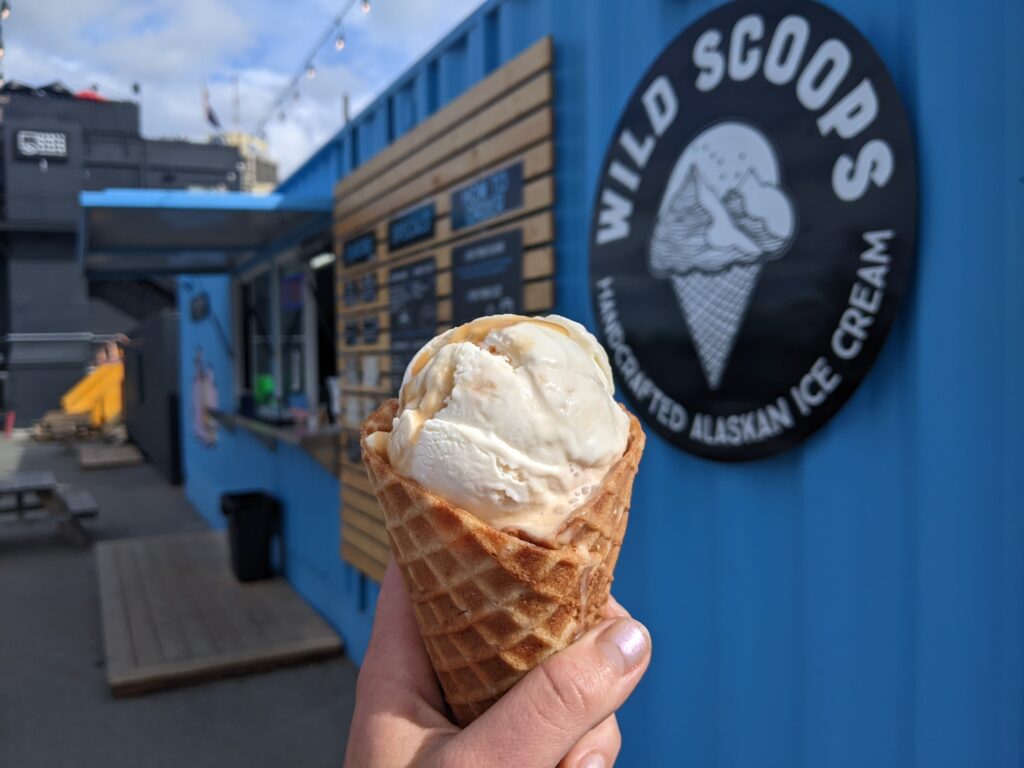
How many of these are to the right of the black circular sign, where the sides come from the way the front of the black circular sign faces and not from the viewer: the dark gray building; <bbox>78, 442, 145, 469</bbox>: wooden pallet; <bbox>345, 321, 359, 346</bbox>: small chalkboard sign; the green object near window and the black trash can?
5

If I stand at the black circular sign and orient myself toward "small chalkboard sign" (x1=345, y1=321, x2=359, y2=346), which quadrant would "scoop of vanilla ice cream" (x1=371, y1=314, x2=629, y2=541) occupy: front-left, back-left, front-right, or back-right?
back-left

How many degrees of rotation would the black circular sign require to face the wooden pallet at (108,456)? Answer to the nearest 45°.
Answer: approximately 90° to its right

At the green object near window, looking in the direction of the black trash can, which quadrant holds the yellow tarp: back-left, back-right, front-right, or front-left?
back-right

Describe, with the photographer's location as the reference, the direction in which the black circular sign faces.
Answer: facing the viewer and to the left of the viewer

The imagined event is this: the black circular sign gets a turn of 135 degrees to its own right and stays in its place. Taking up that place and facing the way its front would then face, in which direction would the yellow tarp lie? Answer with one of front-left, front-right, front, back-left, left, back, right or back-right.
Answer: front-left

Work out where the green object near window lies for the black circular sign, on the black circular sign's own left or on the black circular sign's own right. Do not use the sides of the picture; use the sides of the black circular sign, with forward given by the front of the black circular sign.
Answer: on the black circular sign's own right

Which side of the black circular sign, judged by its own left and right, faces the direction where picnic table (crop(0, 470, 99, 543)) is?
right

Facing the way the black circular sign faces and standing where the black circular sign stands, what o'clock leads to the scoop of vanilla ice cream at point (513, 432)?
The scoop of vanilla ice cream is roughly at 11 o'clock from the black circular sign.

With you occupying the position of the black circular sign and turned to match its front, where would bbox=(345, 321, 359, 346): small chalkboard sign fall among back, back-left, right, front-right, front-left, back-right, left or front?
right

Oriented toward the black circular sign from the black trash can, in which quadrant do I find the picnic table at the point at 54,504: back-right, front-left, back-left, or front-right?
back-right

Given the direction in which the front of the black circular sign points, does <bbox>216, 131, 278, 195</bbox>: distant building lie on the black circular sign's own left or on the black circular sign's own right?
on the black circular sign's own right

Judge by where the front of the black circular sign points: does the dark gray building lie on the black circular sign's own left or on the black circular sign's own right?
on the black circular sign's own right

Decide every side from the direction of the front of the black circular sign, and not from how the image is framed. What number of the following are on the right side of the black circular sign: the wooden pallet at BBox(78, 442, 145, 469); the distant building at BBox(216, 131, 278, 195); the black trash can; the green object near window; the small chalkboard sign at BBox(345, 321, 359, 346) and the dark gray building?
6

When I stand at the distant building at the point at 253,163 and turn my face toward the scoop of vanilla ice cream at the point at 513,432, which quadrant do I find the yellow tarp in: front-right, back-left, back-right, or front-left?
front-right
